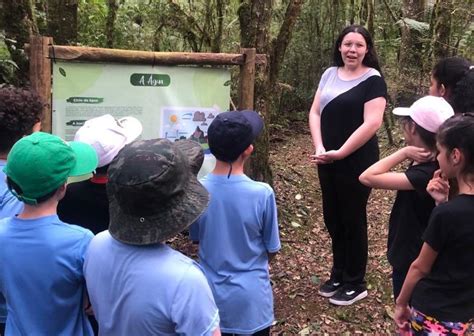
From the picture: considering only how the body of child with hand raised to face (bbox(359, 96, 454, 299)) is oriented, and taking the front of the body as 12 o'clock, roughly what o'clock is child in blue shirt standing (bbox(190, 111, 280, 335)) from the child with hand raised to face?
The child in blue shirt standing is roughly at 11 o'clock from the child with hand raised to face.

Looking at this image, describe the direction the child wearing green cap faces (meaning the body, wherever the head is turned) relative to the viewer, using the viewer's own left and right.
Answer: facing away from the viewer and to the right of the viewer

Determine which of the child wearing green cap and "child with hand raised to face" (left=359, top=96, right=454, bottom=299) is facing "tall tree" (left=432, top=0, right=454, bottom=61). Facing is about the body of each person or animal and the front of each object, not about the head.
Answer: the child wearing green cap

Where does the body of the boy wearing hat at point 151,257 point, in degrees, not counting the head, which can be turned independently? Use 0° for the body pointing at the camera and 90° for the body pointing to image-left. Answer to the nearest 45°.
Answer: approximately 225°

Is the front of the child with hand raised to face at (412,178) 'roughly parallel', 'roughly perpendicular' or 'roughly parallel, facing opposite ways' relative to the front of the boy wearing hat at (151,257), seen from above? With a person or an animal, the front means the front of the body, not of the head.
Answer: roughly perpendicular

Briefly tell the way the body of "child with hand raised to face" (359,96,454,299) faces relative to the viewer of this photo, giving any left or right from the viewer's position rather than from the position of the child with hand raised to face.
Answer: facing to the left of the viewer

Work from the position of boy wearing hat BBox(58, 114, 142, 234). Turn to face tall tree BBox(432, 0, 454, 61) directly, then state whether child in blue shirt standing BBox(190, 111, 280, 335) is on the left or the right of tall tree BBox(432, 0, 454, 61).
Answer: right

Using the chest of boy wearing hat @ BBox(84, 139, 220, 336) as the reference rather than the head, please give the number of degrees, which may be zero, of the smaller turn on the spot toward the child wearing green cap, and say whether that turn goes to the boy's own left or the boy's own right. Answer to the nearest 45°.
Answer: approximately 90° to the boy's own left

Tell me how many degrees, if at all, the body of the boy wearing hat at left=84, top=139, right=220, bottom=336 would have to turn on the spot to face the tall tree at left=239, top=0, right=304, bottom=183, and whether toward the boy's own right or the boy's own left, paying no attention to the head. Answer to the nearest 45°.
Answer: approximately 45° to the boy's own left

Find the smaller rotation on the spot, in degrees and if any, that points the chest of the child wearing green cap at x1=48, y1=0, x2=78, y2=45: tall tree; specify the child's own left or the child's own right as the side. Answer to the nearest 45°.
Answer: approximately 45° to the child's own left
